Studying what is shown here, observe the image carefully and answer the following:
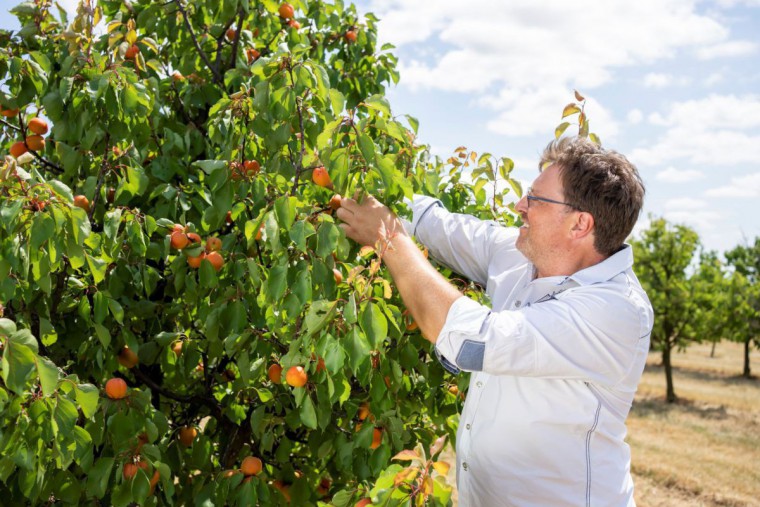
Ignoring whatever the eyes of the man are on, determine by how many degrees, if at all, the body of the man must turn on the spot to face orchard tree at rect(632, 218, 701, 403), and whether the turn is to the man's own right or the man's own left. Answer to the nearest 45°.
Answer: approximately 90° to the man's own right

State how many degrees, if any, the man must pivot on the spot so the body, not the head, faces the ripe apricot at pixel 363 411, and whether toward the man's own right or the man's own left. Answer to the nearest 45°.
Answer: approximately 45° to the man's own right

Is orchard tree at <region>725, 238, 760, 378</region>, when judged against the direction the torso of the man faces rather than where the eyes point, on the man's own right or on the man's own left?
on the man's own right

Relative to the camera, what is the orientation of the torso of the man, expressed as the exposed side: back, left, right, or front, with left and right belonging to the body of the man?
left

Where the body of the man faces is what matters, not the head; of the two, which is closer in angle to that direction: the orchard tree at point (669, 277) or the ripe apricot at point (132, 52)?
the ripe apricot
